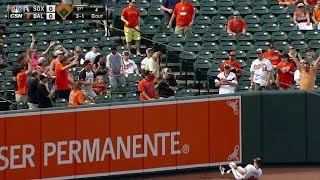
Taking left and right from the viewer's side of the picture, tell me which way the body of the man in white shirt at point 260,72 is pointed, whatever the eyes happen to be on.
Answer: facing the viewer

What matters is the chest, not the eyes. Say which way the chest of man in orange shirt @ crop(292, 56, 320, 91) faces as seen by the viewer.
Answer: toward the camera

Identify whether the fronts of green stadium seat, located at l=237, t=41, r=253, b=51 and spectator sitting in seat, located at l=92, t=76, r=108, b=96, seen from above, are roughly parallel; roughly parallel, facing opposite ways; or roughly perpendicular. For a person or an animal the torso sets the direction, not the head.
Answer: roughly parallel

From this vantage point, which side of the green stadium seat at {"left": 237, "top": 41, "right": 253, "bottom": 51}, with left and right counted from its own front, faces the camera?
front

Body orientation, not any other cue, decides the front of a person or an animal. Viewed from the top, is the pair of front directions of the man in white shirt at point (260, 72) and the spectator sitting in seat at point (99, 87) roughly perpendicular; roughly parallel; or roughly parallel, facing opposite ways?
roughly parallel

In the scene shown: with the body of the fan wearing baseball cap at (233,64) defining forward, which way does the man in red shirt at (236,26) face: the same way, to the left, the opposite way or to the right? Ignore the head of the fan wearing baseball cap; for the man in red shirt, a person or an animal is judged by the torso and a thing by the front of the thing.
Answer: the same way

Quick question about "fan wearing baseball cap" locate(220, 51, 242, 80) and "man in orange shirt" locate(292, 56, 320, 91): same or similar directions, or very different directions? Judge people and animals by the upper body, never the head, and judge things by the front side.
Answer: same or similar directions
